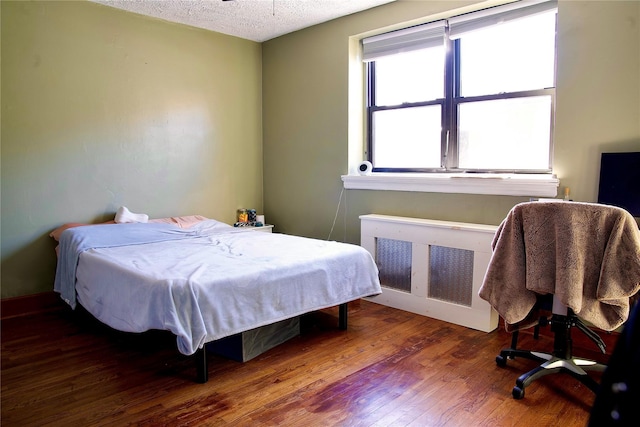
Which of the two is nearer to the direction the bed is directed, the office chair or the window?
the office chair

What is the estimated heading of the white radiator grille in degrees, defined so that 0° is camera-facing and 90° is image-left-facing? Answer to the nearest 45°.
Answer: approximately 45°

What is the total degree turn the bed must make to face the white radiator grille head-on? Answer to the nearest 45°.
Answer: approximately 45° to its left

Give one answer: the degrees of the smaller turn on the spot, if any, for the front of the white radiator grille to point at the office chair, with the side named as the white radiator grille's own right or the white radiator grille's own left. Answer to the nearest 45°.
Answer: approximately 90° to the white radiator grille's own left

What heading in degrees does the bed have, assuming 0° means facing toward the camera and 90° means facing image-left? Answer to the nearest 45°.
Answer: approximately 315°
